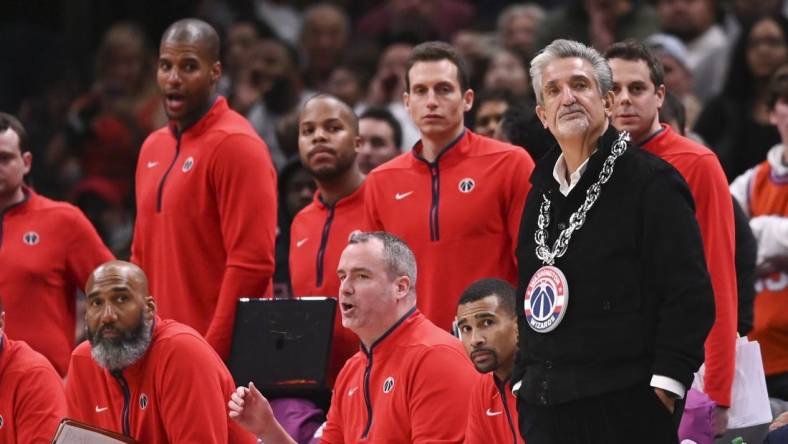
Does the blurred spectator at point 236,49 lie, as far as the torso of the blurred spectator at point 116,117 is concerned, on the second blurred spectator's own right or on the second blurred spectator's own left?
on the second blurred spectator's own left

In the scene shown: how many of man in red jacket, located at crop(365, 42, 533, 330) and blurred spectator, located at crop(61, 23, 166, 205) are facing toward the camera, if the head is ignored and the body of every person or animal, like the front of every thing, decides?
2

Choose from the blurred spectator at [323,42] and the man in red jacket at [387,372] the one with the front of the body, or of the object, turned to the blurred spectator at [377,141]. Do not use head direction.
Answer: the blurred spectator at [323,42]

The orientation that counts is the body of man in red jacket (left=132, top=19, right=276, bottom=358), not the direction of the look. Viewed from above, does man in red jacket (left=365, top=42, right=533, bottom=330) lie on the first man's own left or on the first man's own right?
on the first man's own left

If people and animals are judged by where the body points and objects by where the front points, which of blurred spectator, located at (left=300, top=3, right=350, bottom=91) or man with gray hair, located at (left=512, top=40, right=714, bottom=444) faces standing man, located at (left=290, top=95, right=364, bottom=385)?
the blurred spectator

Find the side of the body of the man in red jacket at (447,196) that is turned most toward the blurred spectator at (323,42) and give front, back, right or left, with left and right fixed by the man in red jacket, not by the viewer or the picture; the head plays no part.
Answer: back

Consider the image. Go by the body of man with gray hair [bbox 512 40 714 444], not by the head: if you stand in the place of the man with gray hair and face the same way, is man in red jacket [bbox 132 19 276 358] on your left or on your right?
on your right

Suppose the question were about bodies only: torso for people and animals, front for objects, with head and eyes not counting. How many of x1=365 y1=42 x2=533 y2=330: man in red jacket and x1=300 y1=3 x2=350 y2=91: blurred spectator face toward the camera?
2

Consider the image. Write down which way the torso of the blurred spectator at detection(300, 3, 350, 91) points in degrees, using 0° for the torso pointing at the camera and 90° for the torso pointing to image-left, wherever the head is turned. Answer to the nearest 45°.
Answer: approximately 0°

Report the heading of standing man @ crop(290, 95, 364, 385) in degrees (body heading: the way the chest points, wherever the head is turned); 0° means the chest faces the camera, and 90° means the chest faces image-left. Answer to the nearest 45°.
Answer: approximately 45°

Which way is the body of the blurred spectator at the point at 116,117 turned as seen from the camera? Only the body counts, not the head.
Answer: toward the camera

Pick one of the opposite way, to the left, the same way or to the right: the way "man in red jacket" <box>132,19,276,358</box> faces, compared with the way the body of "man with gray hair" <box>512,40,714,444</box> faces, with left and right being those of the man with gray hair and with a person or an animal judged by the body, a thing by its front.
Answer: the same way

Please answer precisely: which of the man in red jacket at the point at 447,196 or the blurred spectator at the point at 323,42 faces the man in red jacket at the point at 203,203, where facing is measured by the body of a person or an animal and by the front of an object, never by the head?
the blurred spectator

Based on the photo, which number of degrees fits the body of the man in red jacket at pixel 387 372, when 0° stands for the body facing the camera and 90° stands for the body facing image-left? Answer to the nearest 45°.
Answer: approximately 45°

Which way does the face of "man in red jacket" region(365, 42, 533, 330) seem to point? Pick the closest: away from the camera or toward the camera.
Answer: toward the camera

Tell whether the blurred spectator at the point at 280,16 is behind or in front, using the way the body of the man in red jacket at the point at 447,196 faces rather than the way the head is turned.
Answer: behind

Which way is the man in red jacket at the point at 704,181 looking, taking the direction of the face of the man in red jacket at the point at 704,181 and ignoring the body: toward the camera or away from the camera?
toward the camera
